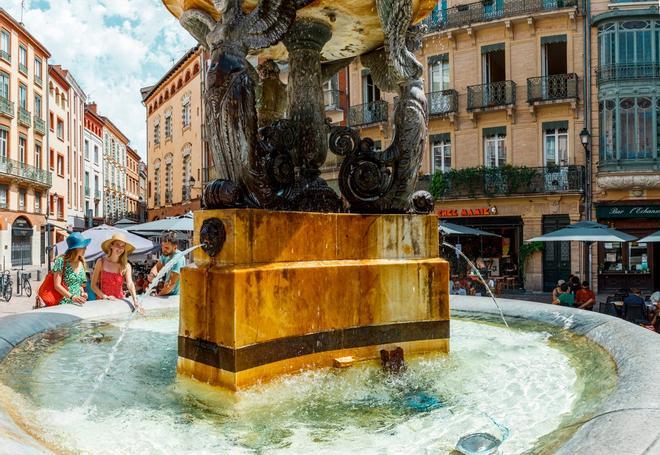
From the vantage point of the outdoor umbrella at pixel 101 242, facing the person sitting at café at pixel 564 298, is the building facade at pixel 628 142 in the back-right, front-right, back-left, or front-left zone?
front-left

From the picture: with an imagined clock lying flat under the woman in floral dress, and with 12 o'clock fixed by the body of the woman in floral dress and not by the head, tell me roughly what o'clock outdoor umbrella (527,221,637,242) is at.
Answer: The outdoor umbrella is roughly at 10 o'clock from the woman in floral dress.

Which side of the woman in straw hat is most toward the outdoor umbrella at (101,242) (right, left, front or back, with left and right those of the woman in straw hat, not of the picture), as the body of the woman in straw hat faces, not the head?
back

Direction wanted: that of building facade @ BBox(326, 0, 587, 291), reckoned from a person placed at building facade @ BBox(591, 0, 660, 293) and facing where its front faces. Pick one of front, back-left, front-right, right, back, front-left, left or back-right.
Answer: right

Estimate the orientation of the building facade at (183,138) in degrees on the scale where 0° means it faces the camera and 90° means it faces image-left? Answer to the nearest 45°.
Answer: approximately 45°

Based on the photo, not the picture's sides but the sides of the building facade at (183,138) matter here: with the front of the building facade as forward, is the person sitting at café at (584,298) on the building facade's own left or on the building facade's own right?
on the building facade's own left

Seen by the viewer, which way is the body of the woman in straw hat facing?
toward the camera

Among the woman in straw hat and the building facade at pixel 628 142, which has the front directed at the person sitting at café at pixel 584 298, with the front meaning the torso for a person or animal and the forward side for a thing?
the building facade

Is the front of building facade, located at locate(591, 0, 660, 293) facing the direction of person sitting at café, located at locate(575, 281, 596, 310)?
yes

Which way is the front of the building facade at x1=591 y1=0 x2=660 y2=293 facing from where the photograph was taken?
facing the viewer

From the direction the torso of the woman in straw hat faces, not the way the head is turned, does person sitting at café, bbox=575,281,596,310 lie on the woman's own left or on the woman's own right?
on the woman's own left

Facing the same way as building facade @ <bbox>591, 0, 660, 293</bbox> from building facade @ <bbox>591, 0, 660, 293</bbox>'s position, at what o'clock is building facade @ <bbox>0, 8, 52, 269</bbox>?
building facade @ <bbox>0, 8, 52, 269</bbox> is roughly at 3 o'clock from building facade @ <bbox>591, 0, 660, 293</bbox>.

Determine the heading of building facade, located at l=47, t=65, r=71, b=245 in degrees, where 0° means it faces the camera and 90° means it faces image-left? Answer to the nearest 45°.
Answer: approximately 315°

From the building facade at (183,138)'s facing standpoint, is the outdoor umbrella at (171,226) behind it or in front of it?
in front

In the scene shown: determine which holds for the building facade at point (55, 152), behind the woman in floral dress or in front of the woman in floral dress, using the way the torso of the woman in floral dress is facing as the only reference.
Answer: behind

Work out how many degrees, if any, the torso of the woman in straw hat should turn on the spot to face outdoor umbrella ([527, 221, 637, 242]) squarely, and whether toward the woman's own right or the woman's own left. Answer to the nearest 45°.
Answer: approximately 90° to the woman's own left

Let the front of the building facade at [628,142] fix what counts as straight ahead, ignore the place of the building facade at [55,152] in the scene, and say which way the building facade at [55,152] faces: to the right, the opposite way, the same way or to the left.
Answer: to the left

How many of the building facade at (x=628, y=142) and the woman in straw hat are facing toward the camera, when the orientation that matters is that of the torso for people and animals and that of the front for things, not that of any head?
2

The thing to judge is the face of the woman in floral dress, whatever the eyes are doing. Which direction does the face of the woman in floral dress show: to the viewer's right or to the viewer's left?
to the viewer's right
